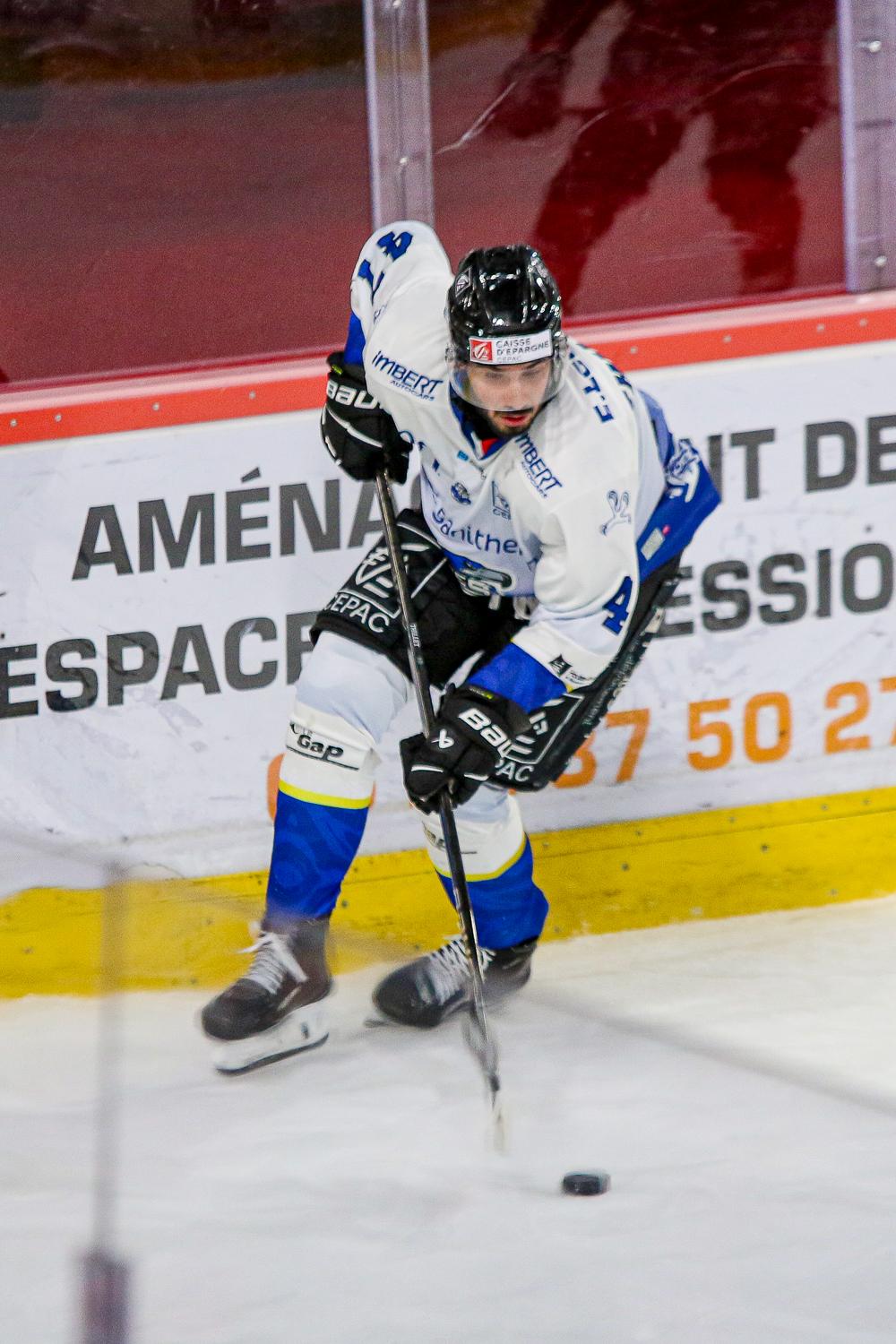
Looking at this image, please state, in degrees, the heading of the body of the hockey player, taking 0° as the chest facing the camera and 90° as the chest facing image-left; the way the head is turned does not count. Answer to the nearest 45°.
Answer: approximately 45°

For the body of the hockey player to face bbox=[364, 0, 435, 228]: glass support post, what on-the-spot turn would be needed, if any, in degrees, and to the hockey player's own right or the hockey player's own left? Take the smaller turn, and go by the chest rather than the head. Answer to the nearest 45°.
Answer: approximately 135° to the hockey player's own right

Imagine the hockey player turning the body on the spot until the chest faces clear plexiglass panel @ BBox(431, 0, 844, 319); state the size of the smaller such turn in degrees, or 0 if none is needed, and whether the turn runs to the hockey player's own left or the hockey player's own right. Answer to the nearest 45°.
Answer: approximately 135° to the hockey player's own right

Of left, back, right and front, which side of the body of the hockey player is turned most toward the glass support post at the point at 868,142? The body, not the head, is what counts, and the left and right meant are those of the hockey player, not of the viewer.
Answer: back
